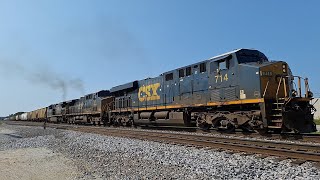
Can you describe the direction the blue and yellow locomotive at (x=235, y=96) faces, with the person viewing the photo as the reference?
facing the viewer and to the right of the viewer
